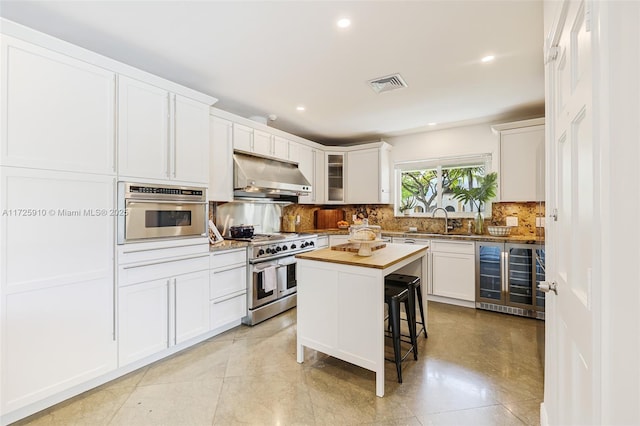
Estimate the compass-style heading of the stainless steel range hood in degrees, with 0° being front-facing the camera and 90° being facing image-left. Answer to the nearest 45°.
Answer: approximately 315°

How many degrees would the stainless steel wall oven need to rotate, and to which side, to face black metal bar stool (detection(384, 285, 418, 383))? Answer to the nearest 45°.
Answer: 0° — it already faces it

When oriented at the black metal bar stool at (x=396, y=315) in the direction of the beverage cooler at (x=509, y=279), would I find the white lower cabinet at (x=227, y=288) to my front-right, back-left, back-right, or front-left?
back-left

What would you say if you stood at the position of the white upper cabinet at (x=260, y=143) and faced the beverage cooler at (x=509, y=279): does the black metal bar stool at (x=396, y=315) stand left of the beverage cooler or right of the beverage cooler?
right

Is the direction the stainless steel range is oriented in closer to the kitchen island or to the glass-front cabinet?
the kitchen island

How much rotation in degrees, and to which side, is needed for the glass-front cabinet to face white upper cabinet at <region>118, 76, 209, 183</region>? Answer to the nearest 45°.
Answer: approximately 45° to its right

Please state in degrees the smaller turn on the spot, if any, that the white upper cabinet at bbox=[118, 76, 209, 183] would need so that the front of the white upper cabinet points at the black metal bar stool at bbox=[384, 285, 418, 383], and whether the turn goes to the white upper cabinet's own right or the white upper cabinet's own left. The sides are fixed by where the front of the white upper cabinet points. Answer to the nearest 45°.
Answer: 0° — it already faces it

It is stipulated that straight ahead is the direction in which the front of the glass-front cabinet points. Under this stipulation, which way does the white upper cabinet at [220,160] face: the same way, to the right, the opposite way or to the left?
to the left
